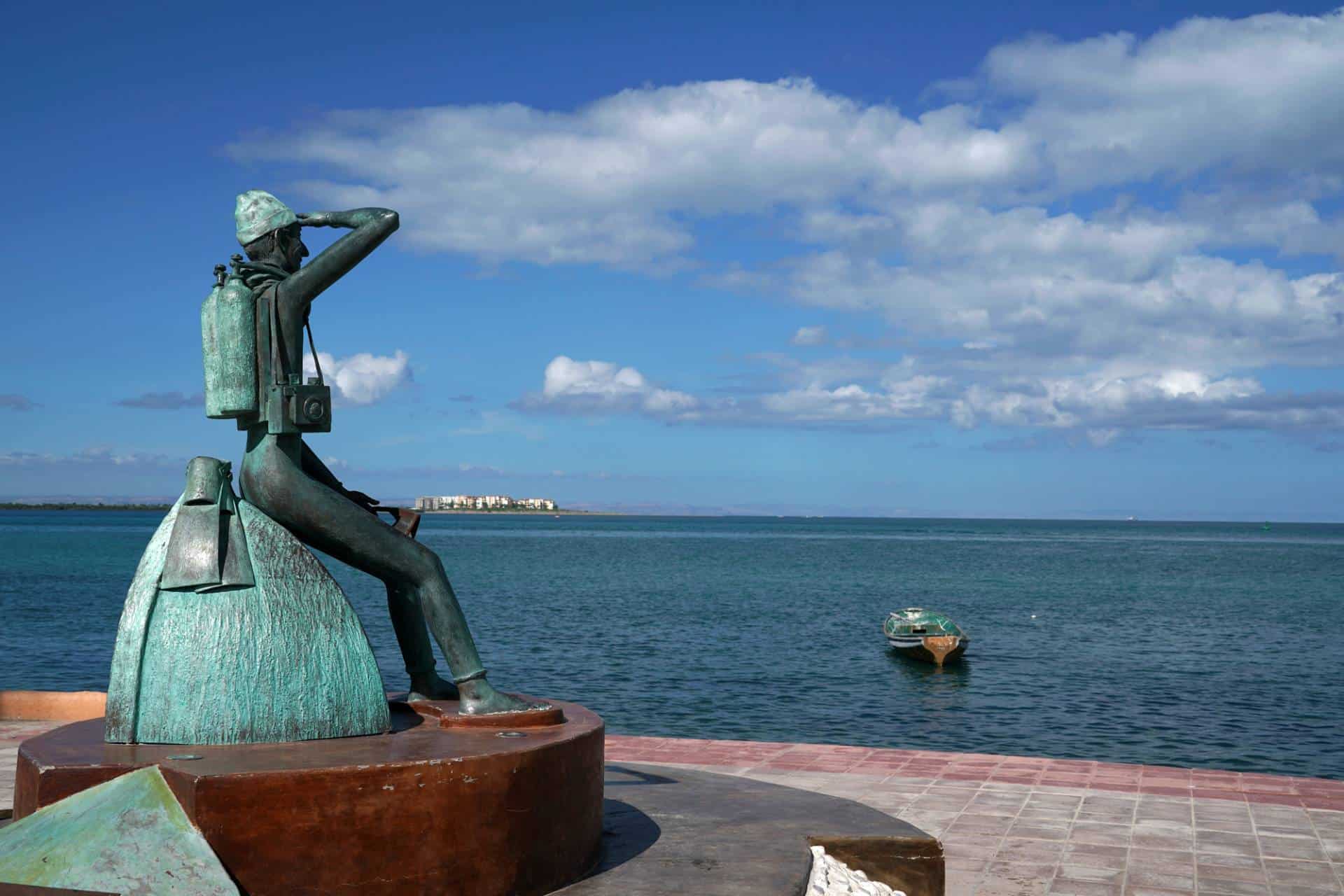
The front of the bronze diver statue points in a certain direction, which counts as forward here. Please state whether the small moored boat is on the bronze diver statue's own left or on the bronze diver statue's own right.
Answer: on the bronze diver statue's own left

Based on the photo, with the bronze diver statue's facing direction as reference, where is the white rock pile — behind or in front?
in front

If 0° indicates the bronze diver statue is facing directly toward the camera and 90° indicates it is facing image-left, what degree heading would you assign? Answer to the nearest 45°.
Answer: approximately 270°
